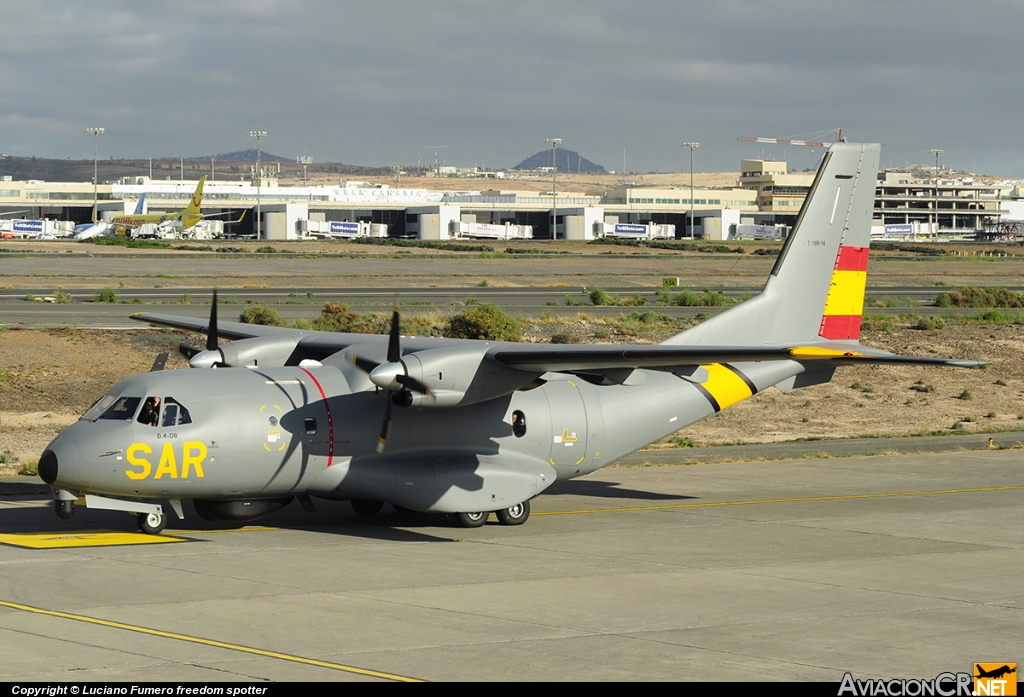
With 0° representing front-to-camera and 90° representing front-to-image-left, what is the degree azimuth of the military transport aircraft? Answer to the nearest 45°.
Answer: approximately 45°

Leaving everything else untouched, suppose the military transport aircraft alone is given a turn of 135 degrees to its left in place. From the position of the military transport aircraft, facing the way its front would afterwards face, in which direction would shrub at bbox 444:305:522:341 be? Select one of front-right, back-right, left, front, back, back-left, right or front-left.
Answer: left
